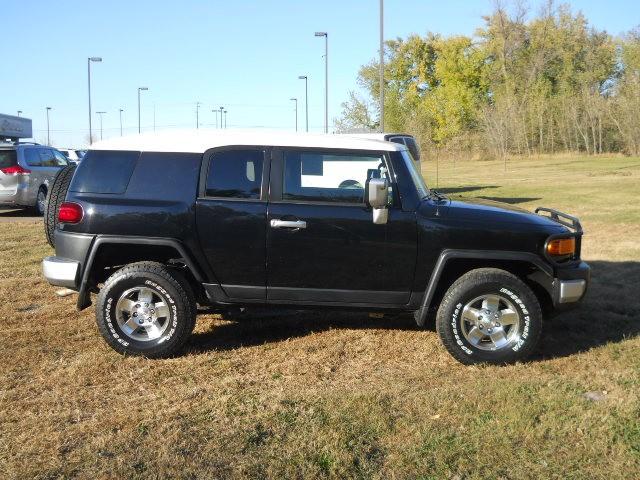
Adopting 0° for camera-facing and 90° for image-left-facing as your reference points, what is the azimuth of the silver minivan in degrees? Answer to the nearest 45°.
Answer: approximately 225°

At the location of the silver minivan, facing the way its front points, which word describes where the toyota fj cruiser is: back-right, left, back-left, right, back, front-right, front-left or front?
back-right

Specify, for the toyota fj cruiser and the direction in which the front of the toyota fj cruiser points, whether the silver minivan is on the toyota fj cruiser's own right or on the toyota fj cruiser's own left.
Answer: on the toyota fj cruiser's own left

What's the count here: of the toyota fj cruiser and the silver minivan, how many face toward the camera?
0

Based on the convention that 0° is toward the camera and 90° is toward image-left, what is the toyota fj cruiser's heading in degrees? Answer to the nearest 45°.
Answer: approximately 270°
